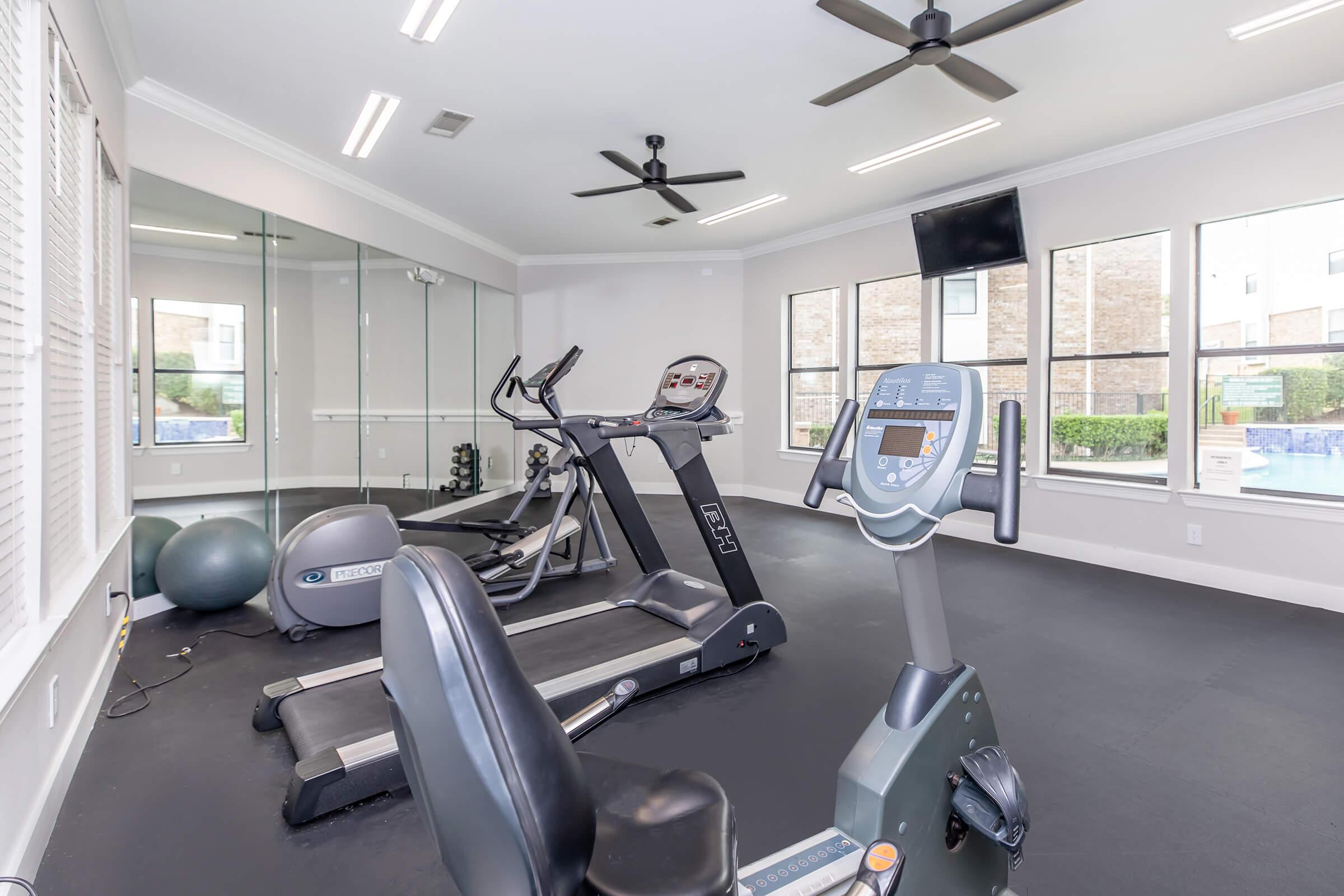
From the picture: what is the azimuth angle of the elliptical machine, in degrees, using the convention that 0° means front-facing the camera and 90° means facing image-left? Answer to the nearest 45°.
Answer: approximately 225°

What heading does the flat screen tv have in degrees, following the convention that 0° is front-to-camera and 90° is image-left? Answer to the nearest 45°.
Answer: approximately 45°

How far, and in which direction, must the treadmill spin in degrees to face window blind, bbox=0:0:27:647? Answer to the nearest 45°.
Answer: approximately 180°

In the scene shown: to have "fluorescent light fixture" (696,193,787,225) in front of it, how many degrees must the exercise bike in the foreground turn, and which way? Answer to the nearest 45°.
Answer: approximately 45° to its left

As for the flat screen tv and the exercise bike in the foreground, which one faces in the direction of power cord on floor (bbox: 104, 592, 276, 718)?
the flat screen tv

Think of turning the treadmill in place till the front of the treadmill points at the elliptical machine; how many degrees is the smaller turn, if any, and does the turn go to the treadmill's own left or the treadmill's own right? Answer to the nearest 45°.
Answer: approximately 90° to the treadmill's own left

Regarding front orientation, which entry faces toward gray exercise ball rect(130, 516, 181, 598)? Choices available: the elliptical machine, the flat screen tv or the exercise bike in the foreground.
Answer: the flat screen tv

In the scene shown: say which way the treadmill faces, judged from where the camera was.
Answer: facing away from the viewer and to the right of the viewer

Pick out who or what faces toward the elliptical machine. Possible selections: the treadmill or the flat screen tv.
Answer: the flat screen tv

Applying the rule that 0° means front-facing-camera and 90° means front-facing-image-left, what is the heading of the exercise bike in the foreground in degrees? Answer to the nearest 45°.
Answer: approximately 225°
